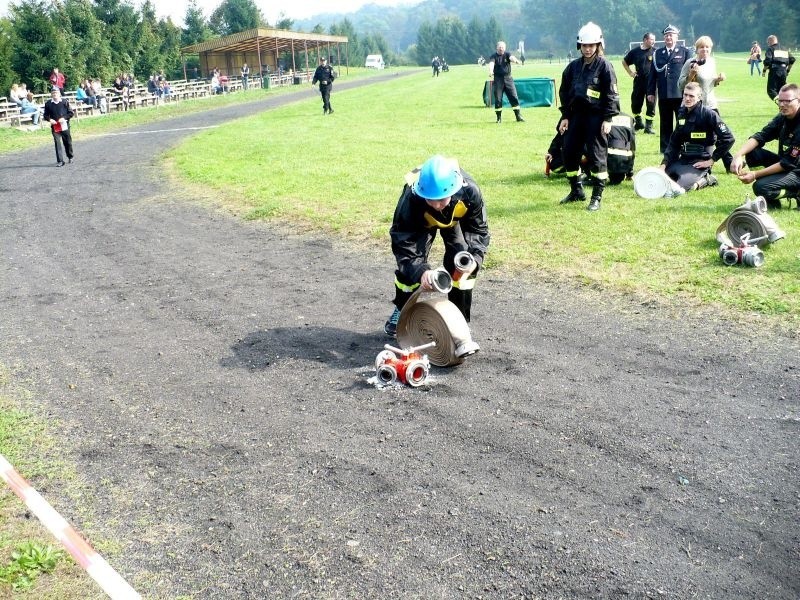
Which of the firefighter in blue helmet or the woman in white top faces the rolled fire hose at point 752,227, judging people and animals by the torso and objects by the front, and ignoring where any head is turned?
the woman in white top

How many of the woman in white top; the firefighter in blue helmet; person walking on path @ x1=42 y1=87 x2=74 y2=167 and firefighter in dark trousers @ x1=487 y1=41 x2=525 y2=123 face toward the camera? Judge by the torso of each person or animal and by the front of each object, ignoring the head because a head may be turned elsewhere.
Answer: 4

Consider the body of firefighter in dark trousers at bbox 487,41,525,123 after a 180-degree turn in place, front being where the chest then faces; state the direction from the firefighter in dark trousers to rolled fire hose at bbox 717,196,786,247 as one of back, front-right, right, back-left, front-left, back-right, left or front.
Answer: back

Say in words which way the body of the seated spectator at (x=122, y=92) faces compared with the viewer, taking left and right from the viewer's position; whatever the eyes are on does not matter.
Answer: facing the viewer and to the right of the viewer

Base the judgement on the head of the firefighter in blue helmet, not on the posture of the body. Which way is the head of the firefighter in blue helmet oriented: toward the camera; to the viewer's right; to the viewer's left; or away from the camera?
toward the camera

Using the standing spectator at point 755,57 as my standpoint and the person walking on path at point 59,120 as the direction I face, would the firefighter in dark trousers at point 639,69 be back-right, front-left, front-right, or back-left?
front-left

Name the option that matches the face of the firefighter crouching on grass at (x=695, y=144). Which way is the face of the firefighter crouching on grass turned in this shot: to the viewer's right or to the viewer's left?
to the viewer's left

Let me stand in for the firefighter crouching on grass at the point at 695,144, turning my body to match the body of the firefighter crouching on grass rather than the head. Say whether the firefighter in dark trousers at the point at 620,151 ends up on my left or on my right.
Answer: on my right

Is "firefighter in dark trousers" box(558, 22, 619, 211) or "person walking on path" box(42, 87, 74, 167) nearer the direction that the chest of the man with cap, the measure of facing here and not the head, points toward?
the firefighter in dark trousers

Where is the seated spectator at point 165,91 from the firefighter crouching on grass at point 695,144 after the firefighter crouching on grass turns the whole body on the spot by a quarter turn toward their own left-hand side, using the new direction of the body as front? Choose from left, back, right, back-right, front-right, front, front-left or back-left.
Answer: back

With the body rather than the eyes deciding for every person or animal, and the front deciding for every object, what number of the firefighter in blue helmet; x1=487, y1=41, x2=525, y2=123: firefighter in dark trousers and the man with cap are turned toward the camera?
3

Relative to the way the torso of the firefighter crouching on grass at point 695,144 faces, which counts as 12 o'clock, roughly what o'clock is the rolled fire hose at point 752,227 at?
The rolled fire hose is roughly at 10 o'clock from the firefighter crouching on grass.

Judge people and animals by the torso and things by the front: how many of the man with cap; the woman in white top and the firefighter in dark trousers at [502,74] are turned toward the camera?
3

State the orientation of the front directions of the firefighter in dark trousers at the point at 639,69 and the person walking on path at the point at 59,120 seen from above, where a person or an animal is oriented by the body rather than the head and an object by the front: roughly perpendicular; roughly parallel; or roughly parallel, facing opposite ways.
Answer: roughly parallel

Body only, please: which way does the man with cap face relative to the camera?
toward the camera

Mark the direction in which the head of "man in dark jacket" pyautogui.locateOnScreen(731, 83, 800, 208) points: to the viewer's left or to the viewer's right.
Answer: to the viewer's left

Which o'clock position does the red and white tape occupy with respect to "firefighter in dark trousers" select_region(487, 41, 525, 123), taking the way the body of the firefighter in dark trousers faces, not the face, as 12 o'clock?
The red and white tape is roughly at 12 o'clock from the firefighter in dark trousers.

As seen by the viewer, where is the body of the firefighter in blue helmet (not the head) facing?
toward the camera

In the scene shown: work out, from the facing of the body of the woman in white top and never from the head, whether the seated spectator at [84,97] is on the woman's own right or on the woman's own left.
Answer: on the woman's own right
